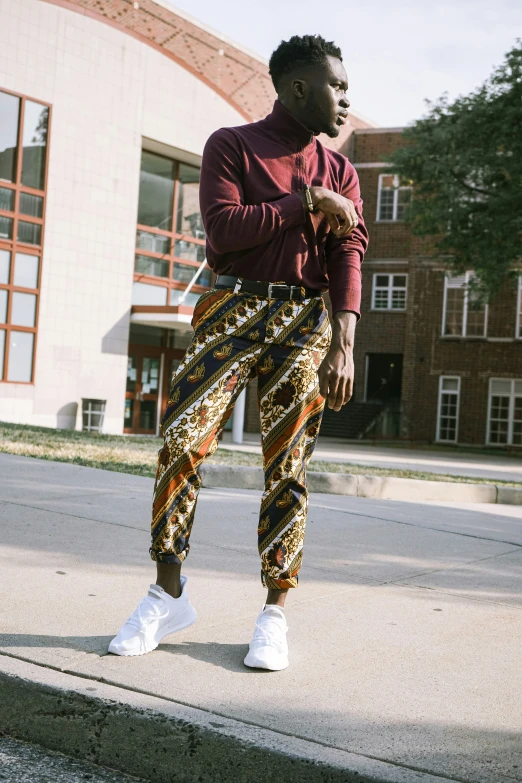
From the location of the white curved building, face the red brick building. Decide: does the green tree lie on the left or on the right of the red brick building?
right

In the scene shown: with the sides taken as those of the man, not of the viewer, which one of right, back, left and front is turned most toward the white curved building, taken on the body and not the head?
back

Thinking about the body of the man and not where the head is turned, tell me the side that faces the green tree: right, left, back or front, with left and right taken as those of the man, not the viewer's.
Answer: back

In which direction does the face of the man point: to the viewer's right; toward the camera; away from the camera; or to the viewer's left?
to the viewer's right

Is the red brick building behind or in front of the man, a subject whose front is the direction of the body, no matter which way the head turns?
behind

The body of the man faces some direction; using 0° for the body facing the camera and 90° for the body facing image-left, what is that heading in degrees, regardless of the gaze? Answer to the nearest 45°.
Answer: approximately 0°
